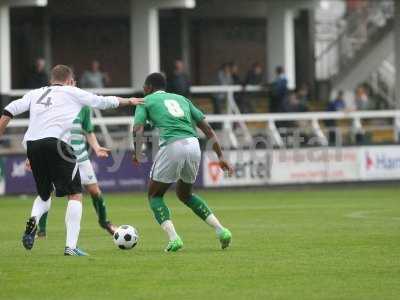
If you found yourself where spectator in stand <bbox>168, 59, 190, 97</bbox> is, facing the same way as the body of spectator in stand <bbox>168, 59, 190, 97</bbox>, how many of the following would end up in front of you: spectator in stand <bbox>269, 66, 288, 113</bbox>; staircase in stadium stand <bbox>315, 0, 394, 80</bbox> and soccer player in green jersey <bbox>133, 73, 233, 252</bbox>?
1

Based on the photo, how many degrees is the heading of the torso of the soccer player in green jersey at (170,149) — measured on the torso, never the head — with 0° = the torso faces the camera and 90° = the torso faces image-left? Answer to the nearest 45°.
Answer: approximately 135°

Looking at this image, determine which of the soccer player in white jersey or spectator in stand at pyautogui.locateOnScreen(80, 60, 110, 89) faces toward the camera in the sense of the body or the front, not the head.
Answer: the spectator in stand

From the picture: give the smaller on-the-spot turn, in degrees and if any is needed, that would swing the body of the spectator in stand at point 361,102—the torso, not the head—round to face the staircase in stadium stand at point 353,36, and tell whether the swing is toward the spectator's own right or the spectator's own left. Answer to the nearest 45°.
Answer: approximately 180°

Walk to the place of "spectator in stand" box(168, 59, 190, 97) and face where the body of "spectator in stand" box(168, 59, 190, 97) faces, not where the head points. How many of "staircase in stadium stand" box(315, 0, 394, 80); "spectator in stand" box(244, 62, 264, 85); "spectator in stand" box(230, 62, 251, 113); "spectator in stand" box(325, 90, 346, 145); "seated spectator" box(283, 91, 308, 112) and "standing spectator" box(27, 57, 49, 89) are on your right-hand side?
1

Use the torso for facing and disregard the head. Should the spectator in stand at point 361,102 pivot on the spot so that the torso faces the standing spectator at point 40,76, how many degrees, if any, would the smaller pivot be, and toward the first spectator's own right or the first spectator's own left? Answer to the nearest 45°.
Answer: approximately 45° to the first spectator's own right

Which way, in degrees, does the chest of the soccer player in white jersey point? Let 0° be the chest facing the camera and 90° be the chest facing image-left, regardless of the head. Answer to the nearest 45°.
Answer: approximately 225°

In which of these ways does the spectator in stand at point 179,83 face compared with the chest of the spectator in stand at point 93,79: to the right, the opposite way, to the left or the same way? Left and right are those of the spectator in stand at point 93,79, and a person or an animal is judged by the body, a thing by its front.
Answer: the same way

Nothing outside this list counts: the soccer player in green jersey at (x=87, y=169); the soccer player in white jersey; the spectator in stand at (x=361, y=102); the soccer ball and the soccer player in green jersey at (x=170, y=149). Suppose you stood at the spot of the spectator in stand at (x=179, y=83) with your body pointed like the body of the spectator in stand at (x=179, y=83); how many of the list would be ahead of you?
4

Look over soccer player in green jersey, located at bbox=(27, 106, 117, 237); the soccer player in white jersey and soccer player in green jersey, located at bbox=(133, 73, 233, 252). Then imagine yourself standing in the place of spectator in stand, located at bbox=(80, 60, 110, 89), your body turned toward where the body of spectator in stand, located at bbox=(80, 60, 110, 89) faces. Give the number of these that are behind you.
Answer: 0

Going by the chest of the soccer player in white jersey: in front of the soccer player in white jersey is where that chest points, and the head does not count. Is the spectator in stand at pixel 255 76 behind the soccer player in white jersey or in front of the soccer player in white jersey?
in front

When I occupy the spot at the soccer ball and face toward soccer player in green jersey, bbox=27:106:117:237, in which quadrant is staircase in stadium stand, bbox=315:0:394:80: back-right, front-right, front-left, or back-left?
front-right

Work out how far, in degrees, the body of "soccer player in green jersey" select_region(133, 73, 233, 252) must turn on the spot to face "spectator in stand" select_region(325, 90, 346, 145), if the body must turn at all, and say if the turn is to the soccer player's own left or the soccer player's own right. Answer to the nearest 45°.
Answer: approximately 45° to the soccer player's own right

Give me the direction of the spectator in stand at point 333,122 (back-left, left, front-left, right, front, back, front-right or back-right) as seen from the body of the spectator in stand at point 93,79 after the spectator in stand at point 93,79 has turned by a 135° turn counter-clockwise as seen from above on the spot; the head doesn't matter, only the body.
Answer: front-right

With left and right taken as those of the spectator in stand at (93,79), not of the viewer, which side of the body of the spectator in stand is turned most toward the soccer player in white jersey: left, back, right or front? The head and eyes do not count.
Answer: front

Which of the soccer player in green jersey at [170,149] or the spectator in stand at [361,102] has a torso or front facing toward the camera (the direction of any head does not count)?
the spectator in stand

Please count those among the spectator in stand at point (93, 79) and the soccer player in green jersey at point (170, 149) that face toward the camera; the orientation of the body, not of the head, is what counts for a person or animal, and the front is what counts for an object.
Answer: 1

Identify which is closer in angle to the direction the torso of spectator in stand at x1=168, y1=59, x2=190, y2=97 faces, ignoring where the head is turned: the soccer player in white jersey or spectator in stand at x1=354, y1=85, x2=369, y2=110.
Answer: the soccer player in white jersey

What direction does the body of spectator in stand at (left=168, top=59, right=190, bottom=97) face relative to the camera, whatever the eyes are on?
toward the camera

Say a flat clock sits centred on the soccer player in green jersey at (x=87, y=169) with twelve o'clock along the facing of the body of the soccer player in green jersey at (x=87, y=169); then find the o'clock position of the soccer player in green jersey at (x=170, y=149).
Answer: the soccer player in green jersey at (x=170, y=149) is roughly at 1 o'clock from the soccer player in green jersey at (x=87, y=169).
